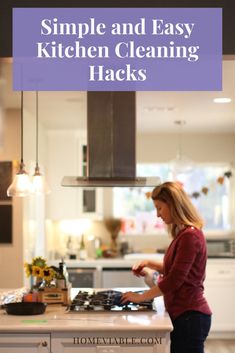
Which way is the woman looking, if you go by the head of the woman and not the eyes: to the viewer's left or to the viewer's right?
to the viewer's left

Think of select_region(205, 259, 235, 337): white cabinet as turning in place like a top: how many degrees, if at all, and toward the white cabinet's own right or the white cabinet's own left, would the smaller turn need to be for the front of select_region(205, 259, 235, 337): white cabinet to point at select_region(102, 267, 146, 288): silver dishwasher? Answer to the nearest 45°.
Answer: approximately 90° to the white cabinet's own right

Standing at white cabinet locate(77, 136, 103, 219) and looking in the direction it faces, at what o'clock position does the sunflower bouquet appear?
The sunflower bouquet is roughly at 12 o'clock from the white cabinet.

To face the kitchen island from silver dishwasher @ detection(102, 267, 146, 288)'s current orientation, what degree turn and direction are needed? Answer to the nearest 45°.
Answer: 0° — it already faces it

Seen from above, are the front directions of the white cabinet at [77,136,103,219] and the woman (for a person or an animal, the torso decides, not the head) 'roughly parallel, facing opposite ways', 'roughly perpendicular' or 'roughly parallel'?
roughly perpendicular

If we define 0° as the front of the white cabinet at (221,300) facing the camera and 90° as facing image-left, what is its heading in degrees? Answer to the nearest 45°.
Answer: approximately 0°

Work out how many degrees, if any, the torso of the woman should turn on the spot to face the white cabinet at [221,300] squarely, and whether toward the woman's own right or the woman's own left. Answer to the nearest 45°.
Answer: approximately 90° to the woman's own right

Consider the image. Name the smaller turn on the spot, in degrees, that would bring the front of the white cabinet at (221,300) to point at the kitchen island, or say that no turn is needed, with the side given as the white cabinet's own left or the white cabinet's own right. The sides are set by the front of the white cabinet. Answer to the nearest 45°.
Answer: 0° — it already faces it

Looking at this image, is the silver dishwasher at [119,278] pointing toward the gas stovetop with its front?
yes

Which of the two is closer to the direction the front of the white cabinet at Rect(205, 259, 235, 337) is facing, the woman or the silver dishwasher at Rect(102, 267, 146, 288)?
the woman

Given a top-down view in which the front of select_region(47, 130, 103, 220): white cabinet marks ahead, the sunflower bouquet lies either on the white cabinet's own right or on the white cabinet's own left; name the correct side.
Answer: on the white cabinet's own right

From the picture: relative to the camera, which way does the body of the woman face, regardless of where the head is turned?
to the viewer's left
